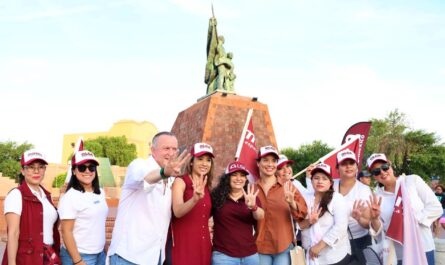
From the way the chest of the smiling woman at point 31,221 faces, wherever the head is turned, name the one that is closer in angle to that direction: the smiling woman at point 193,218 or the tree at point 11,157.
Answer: the smiling woman

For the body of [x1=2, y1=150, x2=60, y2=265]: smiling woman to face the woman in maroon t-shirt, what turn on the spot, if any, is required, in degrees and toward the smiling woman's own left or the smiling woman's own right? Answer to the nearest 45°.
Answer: approximately 45° to the smiling woman's own left

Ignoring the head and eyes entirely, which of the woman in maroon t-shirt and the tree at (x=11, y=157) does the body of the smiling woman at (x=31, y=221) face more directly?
the woman in maroon t-shirt

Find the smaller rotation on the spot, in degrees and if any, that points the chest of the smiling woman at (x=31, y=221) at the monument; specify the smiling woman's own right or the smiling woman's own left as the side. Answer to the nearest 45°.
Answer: approximately 90° to the smiling woman's own left

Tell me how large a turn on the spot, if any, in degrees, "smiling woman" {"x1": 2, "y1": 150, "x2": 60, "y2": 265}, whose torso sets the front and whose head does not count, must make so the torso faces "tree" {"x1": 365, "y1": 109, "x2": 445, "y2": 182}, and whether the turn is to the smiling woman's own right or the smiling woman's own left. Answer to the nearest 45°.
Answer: approximately 90° to the smiling woman's own left

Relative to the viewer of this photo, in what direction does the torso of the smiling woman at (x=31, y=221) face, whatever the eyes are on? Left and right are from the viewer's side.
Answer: facing the viewer and to the right of the viewer

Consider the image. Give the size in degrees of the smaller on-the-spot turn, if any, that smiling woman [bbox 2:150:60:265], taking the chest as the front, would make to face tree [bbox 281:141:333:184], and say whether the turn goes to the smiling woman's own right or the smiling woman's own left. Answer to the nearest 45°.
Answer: approximately 90° to the smiling woman's own left

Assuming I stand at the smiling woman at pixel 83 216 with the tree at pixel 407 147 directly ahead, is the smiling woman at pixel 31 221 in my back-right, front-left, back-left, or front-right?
back-left

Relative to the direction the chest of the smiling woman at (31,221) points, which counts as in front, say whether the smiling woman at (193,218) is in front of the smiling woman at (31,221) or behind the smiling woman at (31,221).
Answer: in front

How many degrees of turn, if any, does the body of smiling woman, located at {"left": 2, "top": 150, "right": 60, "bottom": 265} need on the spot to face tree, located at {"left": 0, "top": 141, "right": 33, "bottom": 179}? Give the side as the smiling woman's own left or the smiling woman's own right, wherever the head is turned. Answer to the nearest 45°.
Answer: approximately 135° to the smiling woman's own left
